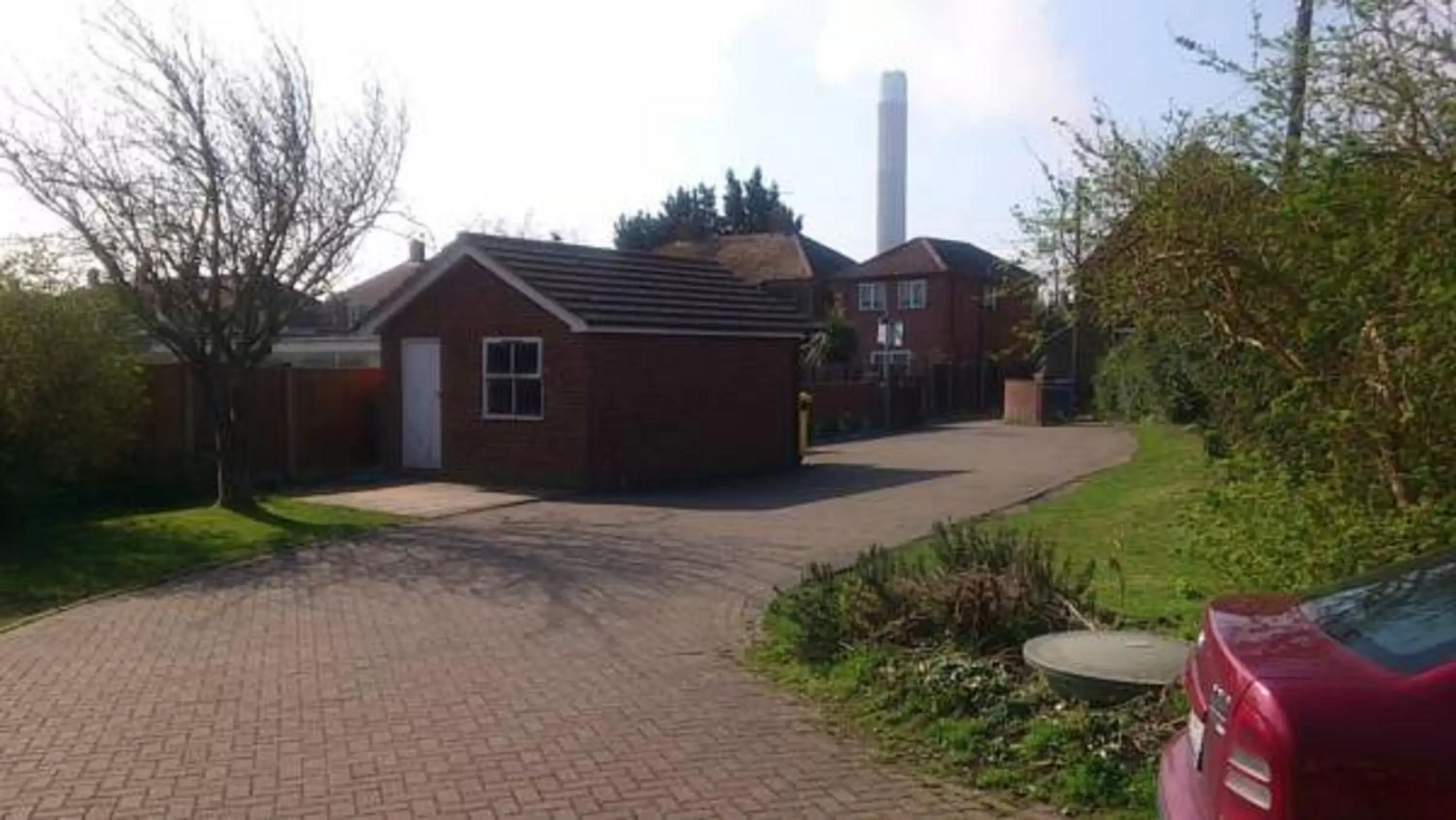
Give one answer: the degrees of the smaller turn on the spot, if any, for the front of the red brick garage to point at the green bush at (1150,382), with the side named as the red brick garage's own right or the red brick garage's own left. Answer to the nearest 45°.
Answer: approximately 135° to the red brick garage's own left

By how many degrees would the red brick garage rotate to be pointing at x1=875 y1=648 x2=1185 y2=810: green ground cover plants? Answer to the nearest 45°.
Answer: approximately 45° to its left

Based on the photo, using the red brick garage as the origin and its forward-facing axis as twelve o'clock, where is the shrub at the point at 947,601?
The shrub is roughly at 10 o'clock from the red brick garage.

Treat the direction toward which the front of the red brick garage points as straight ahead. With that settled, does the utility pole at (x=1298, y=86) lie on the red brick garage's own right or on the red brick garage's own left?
on the red brick garage's own left

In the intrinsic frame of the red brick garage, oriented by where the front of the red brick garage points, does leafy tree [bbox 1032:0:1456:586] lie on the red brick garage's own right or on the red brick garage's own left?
on the red brick garage's own left

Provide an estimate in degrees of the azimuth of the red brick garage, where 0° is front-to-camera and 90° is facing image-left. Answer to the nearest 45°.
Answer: approximately 45°

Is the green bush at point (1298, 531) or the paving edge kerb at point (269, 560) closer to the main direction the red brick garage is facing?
the paving edge kerb
